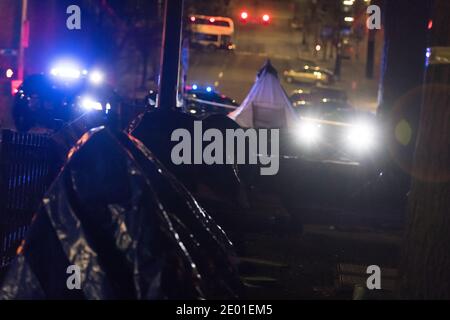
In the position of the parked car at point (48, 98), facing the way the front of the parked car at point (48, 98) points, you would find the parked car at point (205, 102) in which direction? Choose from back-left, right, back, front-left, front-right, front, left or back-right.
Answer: left

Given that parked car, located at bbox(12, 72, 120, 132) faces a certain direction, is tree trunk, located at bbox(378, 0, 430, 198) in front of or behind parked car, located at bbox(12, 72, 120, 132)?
in front

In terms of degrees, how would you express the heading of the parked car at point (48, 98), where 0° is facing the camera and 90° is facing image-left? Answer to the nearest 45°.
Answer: approximately 315°

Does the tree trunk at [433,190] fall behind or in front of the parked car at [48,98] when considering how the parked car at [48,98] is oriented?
in front
